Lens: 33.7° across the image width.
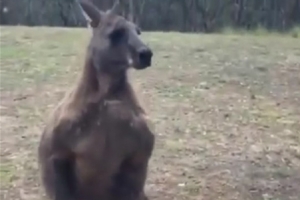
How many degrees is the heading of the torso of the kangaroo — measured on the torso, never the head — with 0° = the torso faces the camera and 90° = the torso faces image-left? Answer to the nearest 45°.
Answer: approximately 315°
